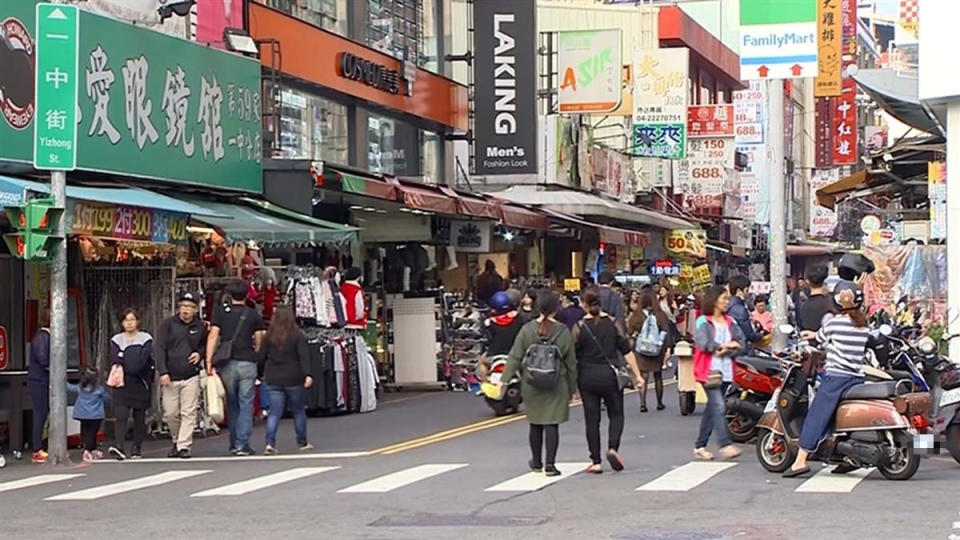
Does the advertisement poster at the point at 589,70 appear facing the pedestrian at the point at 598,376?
yes

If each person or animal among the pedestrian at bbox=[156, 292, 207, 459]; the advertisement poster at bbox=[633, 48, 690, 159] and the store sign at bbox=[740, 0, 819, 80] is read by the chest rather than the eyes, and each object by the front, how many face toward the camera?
3

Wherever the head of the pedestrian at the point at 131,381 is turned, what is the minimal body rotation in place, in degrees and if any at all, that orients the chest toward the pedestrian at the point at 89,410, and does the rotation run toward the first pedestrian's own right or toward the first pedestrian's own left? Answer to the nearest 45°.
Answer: approximately 90° to the first pedestrian's own right

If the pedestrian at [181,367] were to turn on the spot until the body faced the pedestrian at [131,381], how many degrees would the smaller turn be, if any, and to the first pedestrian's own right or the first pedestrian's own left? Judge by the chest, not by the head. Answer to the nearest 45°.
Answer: approximately 135° to the first pedestrian's own right

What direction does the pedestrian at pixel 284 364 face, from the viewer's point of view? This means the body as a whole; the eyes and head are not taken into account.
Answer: away from the camera

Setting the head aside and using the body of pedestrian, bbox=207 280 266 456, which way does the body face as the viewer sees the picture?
away from the camera

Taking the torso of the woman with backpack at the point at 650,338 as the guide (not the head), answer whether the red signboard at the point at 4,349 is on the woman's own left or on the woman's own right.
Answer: on the woman's own left

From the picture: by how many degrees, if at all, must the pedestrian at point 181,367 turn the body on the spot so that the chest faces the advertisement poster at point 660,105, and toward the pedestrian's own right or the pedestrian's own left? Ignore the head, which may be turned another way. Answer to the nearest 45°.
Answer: approximately 135° to the pedestrian's own left

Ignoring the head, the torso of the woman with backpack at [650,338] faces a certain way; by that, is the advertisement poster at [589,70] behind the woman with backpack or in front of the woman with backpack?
in front

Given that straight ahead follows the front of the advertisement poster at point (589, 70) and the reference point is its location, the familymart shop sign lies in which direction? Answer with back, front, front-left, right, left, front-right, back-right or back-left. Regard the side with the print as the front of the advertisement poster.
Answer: front

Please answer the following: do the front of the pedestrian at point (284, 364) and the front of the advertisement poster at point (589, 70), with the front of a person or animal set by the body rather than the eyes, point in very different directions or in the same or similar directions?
very different directions

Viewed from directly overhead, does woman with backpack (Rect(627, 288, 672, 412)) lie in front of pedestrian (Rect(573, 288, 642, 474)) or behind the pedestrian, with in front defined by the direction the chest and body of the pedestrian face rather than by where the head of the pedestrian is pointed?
in front

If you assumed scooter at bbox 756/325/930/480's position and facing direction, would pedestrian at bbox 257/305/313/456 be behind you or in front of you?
in front
